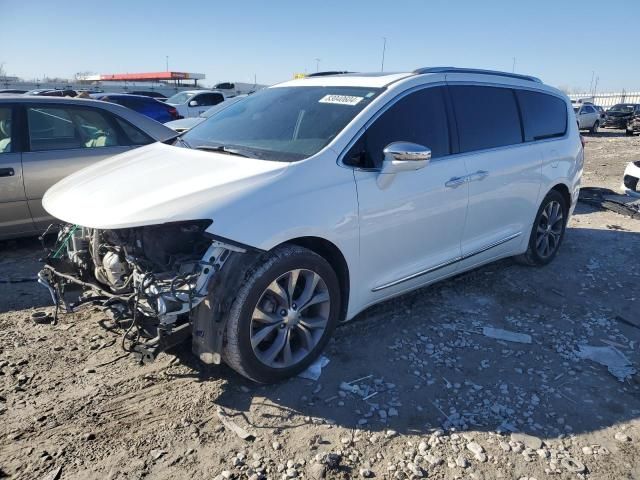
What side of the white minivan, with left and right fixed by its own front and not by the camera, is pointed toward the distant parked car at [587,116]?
back

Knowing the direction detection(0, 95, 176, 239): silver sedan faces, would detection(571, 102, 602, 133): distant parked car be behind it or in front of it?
behind

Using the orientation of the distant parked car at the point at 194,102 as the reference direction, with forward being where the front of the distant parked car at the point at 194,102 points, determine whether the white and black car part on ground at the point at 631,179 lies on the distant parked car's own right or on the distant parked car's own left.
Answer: on the distant parked car's own left

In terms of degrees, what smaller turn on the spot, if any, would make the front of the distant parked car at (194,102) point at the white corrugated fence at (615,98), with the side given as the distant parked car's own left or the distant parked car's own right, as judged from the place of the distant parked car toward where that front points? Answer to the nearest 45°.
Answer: approximately 180°

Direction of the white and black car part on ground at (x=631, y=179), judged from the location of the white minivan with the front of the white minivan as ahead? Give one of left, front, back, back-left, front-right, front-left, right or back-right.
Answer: back

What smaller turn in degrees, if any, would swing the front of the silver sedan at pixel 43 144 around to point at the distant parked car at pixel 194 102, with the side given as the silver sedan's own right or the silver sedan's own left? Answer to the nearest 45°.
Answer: approximately 90° to the silver sedan's own right

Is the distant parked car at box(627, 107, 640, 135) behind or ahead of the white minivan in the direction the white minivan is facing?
behind

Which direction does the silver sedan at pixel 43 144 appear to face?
to the viewer's left
